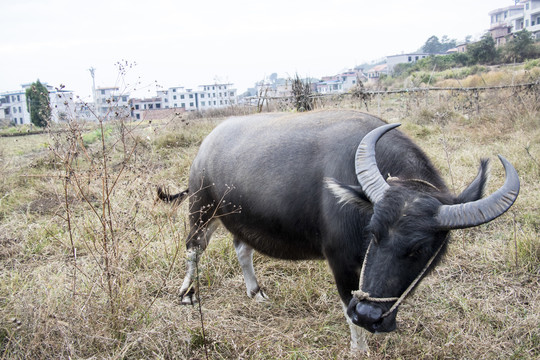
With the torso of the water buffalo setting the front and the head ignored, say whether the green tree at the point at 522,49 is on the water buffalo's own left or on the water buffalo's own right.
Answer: on the water buffalo's own left

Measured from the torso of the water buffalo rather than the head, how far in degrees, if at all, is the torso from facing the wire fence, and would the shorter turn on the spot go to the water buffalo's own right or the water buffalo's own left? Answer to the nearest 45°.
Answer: approximately 135° to the water buffalo's own left

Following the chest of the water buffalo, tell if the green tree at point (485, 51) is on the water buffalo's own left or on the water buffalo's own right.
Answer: on the water buffalo's own left
